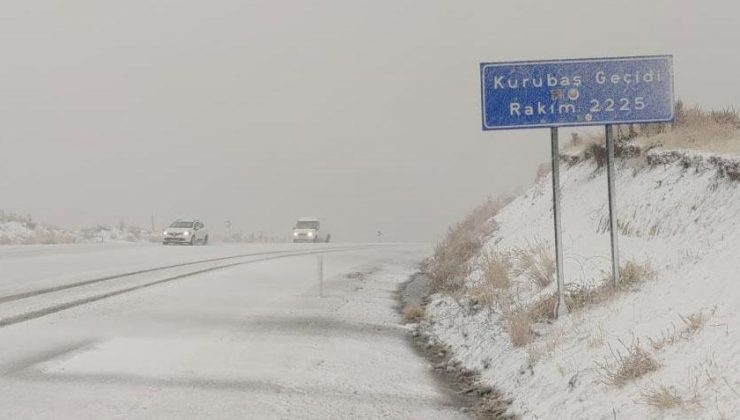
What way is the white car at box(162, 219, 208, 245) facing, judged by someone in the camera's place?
facing the viewer and to the left of the viewer

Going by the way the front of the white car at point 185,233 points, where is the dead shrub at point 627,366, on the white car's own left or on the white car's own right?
on the white car's own left

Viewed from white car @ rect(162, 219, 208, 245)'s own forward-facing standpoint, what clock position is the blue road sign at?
The blue road sign is roughly at 10 o'clock from the white car.

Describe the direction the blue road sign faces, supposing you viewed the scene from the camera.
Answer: facing the viewer

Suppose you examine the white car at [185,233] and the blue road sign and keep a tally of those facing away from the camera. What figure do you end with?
0

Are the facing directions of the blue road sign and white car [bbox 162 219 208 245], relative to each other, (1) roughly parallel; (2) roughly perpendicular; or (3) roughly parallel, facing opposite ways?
roughly parallel

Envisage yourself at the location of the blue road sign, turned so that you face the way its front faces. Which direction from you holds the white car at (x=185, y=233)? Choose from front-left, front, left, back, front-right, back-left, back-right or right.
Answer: back-right

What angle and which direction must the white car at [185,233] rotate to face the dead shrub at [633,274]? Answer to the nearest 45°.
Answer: approximately 45° to its left

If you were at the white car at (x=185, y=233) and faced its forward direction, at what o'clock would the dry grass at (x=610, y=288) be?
The dry grass is roughly at 10 o'clock from the white car.

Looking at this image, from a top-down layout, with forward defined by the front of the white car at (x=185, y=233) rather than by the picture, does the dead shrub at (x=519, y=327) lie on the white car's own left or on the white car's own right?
on the white car's own left

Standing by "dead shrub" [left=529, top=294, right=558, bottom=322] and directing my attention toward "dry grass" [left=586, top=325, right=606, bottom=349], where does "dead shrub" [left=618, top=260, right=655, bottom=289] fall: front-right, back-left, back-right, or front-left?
front-left

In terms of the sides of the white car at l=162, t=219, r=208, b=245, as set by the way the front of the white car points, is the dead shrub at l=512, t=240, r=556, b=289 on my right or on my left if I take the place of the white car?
on my left
